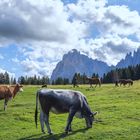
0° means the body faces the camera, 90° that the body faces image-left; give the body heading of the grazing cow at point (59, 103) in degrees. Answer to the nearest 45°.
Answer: approximately 270°
